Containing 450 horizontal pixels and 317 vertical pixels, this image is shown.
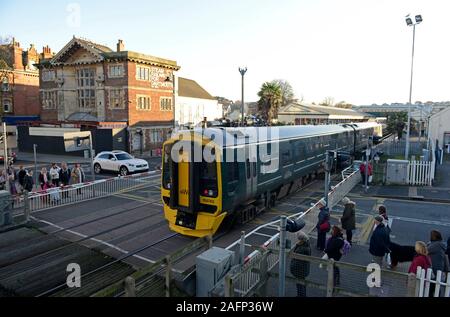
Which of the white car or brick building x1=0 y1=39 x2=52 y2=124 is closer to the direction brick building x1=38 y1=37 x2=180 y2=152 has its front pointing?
the white car

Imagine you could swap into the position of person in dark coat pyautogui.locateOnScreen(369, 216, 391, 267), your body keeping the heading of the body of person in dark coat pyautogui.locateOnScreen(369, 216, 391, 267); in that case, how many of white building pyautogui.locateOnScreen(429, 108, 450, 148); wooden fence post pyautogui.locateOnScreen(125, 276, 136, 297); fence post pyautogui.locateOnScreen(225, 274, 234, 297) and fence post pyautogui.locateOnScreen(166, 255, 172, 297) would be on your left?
3

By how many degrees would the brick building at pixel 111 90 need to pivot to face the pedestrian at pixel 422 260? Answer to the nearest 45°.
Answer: approximately 45° to its left

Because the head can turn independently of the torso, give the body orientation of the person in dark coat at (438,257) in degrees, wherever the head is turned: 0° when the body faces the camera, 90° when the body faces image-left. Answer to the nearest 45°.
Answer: approximately 135°

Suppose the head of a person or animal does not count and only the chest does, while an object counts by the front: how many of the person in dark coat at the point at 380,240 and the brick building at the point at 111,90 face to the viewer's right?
0

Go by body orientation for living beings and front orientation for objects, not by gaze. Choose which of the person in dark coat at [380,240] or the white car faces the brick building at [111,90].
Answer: the person in dark coat

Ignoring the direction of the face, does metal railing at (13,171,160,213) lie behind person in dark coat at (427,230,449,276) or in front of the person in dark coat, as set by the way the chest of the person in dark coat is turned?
in front

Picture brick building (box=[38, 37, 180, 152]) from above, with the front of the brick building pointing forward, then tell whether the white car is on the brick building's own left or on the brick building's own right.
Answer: on the brick building's own left

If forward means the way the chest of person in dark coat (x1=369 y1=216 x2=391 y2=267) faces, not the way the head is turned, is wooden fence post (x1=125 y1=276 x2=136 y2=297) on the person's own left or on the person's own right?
on the person's own left

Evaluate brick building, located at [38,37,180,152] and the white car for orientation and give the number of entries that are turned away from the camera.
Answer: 0

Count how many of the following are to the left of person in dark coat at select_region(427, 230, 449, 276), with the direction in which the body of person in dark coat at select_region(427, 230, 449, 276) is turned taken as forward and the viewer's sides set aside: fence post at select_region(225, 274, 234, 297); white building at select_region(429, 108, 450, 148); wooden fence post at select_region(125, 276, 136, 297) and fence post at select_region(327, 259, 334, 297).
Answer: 3

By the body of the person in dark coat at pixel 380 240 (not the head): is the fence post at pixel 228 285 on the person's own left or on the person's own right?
on the person's own left
